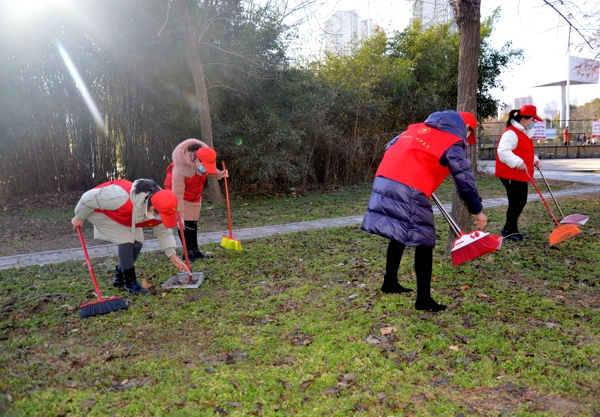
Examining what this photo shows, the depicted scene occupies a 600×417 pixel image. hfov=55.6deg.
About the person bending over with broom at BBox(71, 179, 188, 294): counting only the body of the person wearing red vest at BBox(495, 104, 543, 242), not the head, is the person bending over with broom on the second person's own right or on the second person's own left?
on the second person's own right

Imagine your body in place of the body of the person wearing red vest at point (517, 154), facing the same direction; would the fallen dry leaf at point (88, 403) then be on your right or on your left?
on your right

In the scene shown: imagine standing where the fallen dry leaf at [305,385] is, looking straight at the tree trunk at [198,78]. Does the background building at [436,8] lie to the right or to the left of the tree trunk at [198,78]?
right

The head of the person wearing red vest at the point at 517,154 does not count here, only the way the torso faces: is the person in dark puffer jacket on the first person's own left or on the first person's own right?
on the first person's own right

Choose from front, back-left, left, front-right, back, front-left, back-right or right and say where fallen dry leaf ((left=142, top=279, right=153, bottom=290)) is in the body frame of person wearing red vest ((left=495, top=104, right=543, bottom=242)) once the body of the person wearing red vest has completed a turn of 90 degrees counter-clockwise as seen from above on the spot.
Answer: back-left

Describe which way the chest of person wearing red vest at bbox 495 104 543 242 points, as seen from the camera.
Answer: to the viewer's right

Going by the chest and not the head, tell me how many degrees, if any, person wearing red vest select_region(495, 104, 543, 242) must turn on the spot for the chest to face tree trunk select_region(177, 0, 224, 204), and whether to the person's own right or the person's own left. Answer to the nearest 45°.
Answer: approximately 180°
